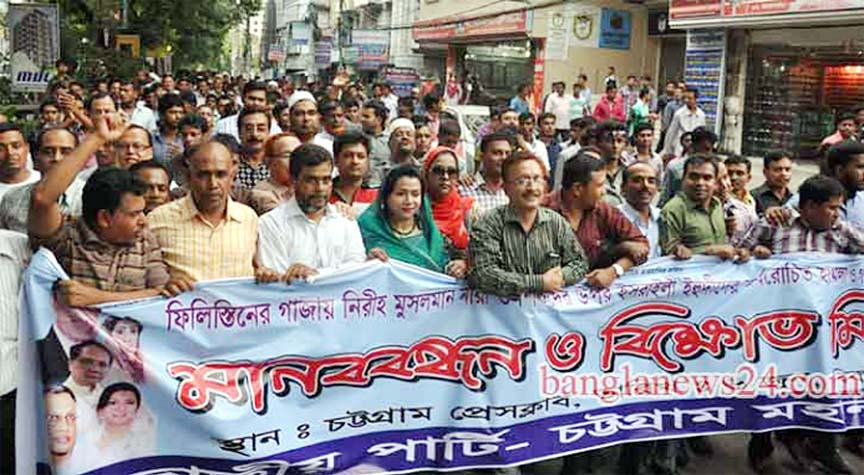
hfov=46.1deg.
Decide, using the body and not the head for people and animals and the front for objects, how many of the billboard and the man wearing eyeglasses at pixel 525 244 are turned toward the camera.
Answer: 2

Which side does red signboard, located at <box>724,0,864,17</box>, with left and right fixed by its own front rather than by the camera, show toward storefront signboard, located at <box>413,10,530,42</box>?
right

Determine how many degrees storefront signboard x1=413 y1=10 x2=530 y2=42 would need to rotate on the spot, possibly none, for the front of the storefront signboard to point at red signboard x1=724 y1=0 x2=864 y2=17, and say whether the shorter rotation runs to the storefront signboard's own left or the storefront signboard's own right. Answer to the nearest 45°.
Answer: approximately 45° to the storefront signboard's own left

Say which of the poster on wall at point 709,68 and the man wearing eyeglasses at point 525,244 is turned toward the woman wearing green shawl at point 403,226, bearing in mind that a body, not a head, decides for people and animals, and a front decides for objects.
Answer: the poster on wall

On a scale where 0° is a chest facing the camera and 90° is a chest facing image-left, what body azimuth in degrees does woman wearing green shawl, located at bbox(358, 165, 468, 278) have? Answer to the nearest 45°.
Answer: approximately 315°

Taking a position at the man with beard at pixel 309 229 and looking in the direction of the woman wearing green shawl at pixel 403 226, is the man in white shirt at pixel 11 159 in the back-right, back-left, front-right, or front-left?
back-left

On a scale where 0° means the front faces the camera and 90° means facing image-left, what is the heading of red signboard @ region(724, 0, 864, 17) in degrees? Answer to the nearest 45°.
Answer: approximately 45°

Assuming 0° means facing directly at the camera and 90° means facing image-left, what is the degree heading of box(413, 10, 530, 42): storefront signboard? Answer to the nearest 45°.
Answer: approximately 45°
